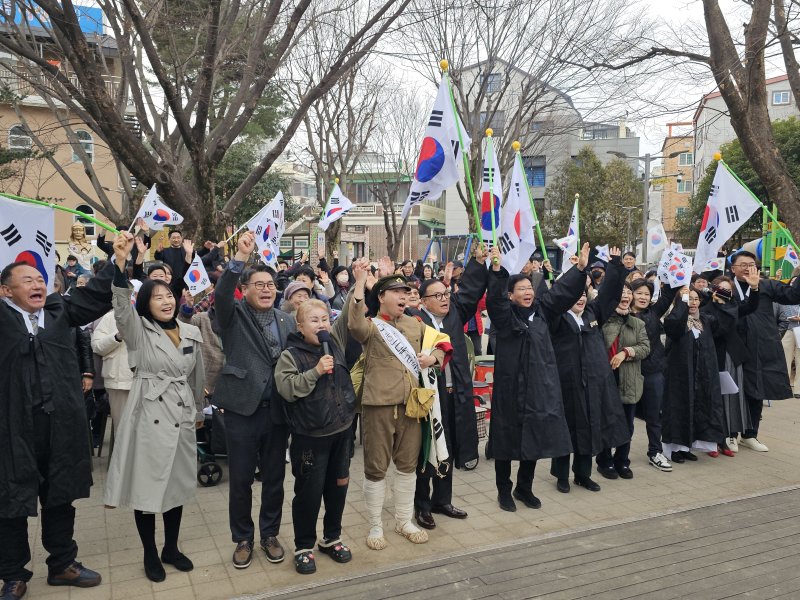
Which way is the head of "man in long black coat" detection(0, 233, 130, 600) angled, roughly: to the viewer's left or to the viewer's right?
to the viewer's right

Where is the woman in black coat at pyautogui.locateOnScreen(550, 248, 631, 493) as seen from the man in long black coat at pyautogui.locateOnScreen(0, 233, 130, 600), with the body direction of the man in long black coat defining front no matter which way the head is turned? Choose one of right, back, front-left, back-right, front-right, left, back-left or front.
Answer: front-left

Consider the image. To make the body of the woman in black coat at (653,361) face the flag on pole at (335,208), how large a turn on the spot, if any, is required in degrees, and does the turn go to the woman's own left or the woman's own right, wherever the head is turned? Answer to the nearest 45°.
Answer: approximately 90° to the woman's own right

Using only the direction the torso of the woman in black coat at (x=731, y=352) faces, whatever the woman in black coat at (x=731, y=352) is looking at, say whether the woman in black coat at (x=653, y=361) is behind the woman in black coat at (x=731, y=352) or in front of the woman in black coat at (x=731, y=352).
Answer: in front

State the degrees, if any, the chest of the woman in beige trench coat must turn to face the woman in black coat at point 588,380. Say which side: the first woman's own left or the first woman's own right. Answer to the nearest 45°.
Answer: approximately 45° to the first woman's own left

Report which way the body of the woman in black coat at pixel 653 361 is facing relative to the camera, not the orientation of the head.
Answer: toward the camera

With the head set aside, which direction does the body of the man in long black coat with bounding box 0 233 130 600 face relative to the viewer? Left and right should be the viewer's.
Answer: facing the viewer and to the right of the viewer

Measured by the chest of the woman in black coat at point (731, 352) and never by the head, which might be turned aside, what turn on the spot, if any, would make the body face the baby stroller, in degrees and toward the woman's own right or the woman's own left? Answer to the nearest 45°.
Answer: approximately 45° to the woman's own right

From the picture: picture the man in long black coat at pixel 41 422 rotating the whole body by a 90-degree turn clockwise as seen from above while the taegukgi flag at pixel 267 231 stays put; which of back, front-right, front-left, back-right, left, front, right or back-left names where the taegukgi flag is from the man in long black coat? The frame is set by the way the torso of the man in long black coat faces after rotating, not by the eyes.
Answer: back

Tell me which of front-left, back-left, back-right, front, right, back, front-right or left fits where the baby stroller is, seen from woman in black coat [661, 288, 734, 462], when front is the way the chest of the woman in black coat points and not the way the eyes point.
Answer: front-right

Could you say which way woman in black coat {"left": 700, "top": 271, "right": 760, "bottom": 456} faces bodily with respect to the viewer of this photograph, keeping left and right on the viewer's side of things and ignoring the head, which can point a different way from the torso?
facing the viewer

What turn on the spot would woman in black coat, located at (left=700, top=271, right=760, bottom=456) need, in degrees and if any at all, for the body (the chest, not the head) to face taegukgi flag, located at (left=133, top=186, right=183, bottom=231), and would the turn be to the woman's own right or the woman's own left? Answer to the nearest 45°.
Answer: approximately 45° to the woman's own right

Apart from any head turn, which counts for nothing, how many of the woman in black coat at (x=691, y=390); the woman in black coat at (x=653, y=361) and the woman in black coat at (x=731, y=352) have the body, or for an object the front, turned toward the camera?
3
